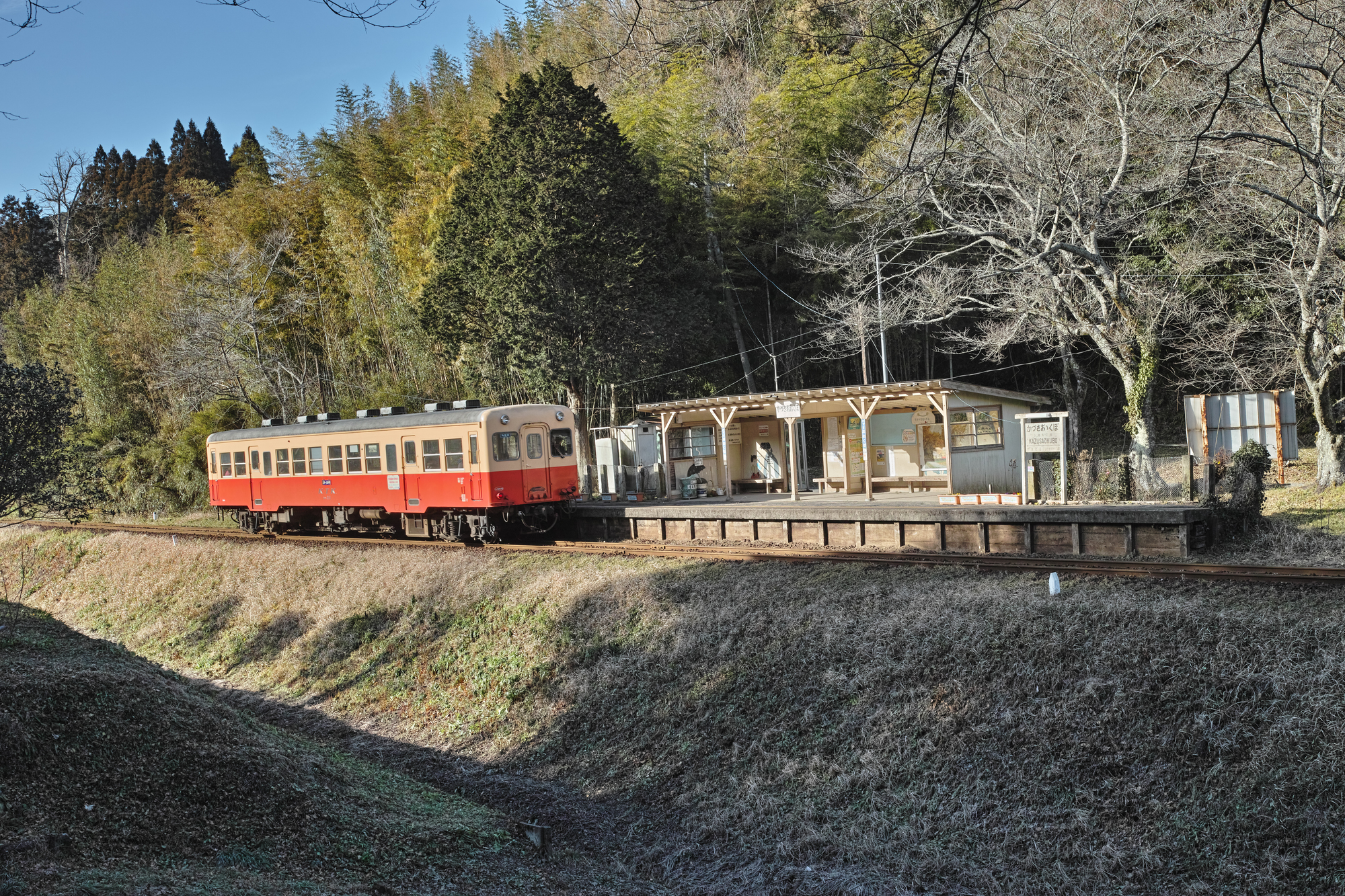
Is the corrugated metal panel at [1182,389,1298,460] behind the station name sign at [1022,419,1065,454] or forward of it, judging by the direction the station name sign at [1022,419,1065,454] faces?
behind

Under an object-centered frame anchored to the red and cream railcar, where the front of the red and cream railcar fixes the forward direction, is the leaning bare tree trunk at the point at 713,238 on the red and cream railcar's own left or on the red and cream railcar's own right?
on the red and cream railcar's own left

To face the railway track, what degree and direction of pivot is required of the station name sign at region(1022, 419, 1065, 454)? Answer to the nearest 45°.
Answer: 0° — it already faces it

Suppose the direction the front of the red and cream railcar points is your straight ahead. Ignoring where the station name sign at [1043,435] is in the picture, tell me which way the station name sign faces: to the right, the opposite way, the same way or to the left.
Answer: to the right

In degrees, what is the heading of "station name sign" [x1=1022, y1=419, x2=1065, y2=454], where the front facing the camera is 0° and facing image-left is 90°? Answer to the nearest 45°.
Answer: approximately 0°
